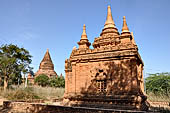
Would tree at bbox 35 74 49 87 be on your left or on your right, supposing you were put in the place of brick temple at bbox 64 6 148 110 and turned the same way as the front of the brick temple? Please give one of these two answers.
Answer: on your right
